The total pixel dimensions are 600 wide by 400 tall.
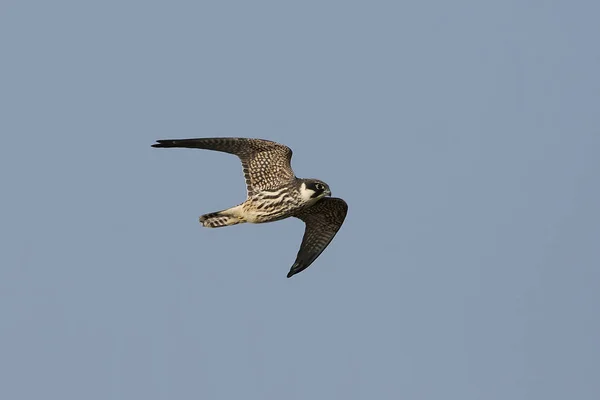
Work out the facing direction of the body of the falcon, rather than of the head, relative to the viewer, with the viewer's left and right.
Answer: facing to the right of the viewer
